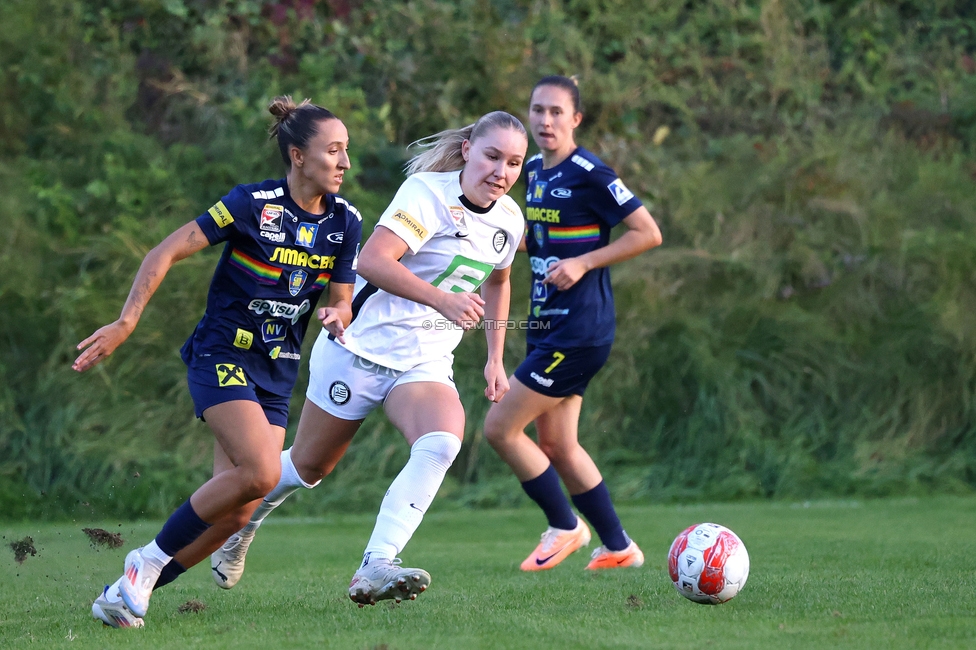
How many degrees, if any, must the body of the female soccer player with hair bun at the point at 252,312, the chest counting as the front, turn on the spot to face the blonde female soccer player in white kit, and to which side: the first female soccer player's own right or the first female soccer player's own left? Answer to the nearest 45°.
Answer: approximately 45° to the first female soccer player's own left

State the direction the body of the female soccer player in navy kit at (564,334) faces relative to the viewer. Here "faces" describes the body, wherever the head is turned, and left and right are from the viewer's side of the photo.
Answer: facing the viewer and to the left of the viewer

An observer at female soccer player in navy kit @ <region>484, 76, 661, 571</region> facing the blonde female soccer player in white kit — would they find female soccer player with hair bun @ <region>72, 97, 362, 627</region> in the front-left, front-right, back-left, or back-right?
front-right

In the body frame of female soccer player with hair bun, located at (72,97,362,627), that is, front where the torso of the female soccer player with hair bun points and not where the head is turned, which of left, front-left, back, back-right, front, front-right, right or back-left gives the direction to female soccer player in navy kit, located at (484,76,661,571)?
left

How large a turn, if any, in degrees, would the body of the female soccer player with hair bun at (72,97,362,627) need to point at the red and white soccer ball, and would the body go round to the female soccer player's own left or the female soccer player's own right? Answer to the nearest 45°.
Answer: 0° — they already face it

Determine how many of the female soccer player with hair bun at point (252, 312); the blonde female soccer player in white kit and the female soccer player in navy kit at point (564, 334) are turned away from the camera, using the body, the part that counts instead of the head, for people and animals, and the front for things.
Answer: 0

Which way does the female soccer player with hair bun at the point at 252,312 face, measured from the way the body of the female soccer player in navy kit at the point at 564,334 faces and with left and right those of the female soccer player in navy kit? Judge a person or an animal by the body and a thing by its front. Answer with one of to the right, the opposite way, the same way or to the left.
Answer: to the left

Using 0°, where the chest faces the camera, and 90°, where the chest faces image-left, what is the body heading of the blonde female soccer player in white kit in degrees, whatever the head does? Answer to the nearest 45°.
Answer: approximately 315°

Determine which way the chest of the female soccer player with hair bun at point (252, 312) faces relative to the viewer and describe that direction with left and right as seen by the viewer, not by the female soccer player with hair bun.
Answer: facing the viewer and to the right of the viewer

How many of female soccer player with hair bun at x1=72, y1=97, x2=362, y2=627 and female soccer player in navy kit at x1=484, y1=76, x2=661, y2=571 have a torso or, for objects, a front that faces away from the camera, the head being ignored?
0

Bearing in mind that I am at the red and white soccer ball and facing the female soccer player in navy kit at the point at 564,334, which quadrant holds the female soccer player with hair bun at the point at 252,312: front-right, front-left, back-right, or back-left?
front-left

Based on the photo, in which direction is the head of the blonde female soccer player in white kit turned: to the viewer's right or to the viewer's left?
to the viewer's right

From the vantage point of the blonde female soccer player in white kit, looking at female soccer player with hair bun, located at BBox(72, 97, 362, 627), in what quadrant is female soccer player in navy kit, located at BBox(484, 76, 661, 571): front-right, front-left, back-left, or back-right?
back-right

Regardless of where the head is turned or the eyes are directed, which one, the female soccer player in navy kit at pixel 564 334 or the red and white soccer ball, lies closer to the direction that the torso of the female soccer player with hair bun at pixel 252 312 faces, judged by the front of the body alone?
the red and white soccer ball

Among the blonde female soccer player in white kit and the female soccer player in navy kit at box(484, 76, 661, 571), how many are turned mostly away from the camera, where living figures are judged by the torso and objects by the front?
0
